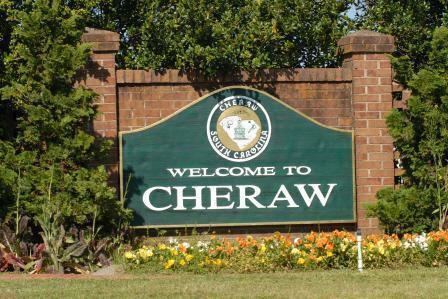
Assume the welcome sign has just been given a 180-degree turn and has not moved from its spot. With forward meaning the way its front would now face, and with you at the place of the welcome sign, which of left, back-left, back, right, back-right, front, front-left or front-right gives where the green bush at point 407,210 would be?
right

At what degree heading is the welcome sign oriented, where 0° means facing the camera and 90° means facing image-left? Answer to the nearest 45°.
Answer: approximately 0°

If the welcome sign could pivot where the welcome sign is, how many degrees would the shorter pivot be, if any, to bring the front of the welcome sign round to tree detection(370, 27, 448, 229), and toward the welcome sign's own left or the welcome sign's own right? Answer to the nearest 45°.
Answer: approximately 90° to the welcome sign's own left

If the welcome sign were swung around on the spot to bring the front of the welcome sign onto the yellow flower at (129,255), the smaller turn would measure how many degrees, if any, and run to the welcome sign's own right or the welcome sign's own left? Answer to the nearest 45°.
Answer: approximately 45° to the welcome sign's own right
